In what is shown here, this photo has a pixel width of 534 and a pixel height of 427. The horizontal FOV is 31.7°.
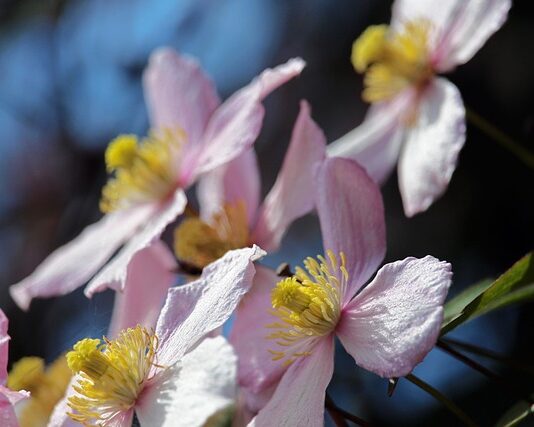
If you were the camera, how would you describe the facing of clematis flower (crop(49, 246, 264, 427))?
facing the viewer and to the left of the viewer

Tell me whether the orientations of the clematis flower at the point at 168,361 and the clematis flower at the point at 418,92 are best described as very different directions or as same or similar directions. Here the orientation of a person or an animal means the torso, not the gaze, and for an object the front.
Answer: same or similar directions

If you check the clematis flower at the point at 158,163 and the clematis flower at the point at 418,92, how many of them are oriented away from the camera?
0
